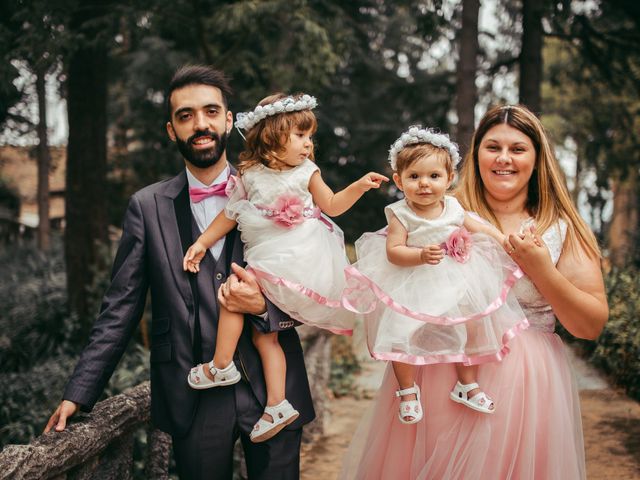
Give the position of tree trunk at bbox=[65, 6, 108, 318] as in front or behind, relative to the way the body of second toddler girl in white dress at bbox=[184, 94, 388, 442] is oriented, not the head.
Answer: behind

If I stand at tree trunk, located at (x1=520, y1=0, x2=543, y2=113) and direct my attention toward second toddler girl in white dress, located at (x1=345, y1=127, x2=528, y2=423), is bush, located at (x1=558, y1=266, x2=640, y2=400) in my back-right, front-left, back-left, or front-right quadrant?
front-left

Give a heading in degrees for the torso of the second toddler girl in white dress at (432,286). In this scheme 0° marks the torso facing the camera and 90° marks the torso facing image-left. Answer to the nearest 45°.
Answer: approximately 0°

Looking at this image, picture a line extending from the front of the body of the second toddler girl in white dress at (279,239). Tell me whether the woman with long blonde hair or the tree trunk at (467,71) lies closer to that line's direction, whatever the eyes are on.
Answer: the woman with long blonde hair

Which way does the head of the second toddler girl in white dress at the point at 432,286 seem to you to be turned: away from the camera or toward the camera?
toward the camera

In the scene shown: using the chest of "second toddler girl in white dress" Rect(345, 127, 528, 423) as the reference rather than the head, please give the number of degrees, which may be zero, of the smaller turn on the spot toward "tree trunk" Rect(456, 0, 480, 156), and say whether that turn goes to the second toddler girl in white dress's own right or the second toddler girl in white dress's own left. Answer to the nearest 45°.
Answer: approximately 180°

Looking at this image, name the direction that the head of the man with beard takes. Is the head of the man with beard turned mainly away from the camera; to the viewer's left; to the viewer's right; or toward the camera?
toward the camera

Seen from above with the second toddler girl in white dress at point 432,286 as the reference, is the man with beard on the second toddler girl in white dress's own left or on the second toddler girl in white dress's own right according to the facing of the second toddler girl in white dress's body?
on the second toddler girl in white dress's own right

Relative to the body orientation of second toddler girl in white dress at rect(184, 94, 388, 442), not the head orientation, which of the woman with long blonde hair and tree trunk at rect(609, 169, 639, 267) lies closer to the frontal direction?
the woman with long blonde hair

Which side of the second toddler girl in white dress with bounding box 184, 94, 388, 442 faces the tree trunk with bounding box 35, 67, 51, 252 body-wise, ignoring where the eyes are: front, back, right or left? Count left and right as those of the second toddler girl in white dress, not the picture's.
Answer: back

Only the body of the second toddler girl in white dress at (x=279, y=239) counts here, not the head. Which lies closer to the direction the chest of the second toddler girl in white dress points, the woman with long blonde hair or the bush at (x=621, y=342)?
the woman with long blonde hair

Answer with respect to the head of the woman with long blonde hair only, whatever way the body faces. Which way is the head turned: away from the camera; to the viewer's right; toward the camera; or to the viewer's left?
toward the camera

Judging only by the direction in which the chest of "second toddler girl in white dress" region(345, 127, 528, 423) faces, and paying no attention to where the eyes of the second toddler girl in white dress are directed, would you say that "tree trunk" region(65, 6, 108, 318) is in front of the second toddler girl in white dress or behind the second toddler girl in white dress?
behind
